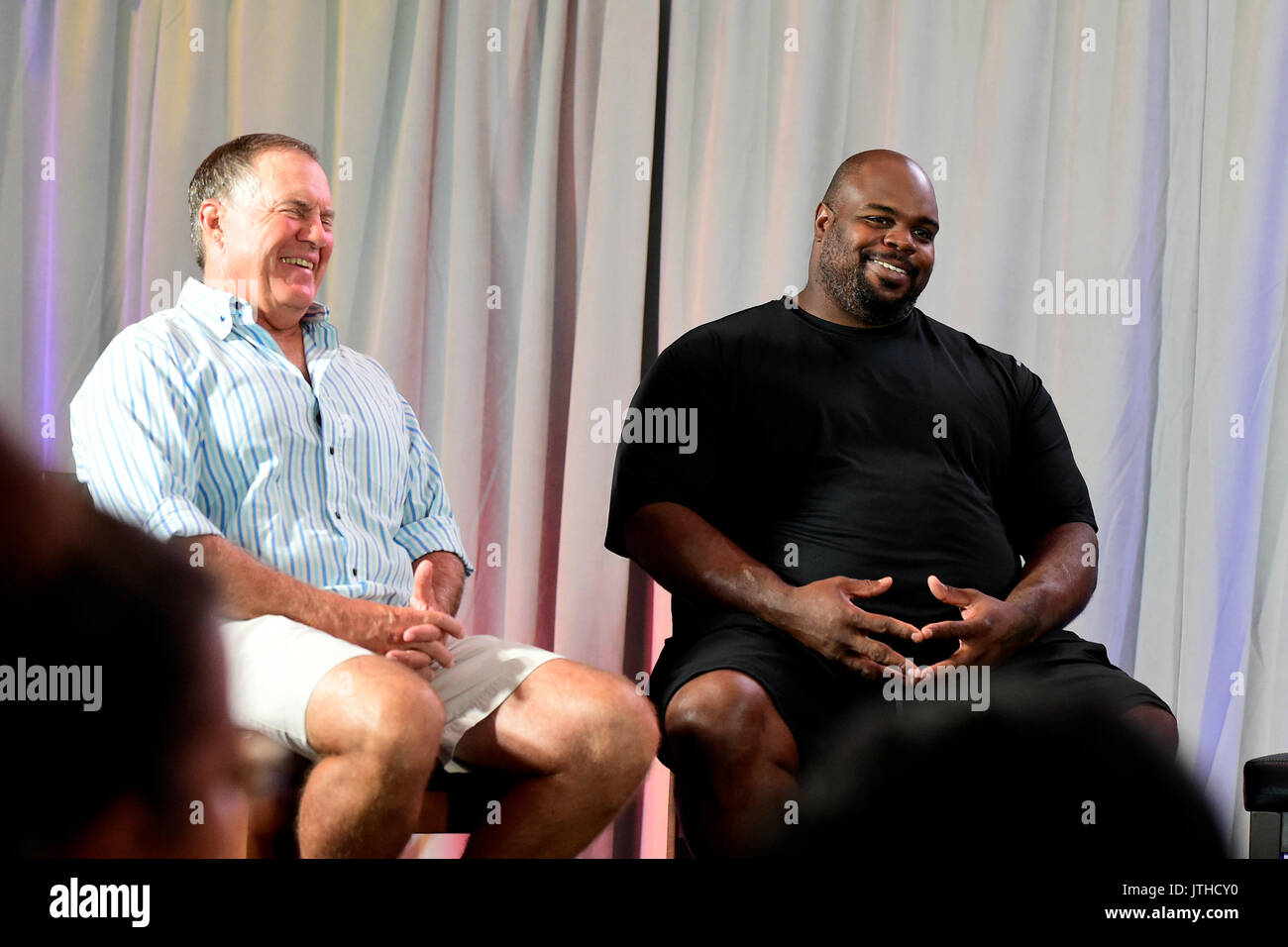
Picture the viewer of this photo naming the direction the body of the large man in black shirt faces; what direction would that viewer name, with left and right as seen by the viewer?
facing the viewer and to the right of the viewer

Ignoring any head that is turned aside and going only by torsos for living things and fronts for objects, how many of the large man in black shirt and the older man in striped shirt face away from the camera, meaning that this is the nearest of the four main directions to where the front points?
0

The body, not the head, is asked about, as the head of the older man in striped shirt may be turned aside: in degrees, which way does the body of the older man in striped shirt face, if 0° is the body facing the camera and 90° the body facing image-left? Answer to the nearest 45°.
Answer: approximately 315°

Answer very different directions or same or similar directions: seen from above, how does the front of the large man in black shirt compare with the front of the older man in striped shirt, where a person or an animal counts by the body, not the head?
same or similar directions

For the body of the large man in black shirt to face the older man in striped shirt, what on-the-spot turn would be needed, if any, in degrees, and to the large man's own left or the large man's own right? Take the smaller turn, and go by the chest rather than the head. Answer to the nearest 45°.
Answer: approximately 90° to the large man's own right
